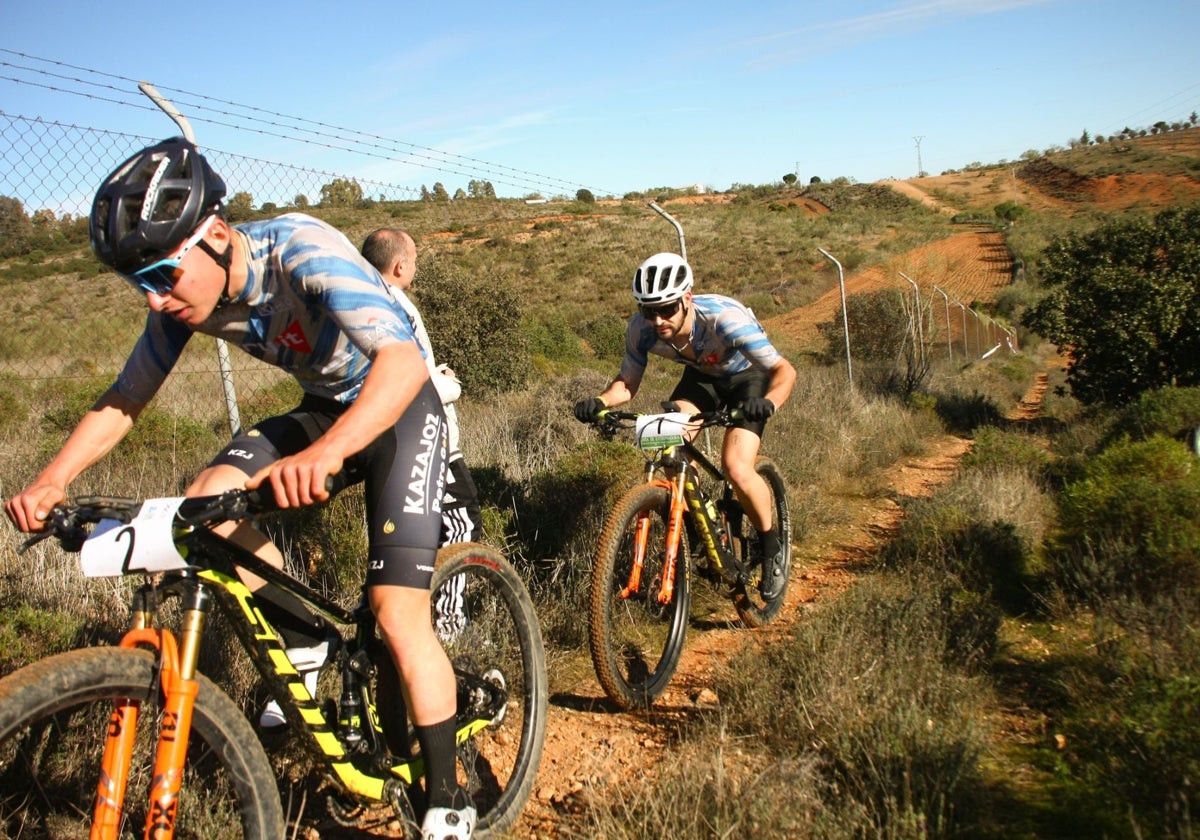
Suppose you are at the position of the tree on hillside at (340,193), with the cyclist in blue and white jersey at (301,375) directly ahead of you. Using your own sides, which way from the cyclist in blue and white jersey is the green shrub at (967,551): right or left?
left

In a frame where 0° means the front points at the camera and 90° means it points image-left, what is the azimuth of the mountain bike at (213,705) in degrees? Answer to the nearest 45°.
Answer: approximately 45°

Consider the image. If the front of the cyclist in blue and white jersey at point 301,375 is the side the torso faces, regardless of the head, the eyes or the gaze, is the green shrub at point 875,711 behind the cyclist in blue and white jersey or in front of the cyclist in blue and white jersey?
behind

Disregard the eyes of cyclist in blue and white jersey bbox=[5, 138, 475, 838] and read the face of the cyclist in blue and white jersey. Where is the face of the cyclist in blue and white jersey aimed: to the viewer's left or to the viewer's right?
to the viewer's left

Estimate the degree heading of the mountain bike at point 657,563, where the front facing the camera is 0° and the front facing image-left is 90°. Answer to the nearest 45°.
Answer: approximately 45°
